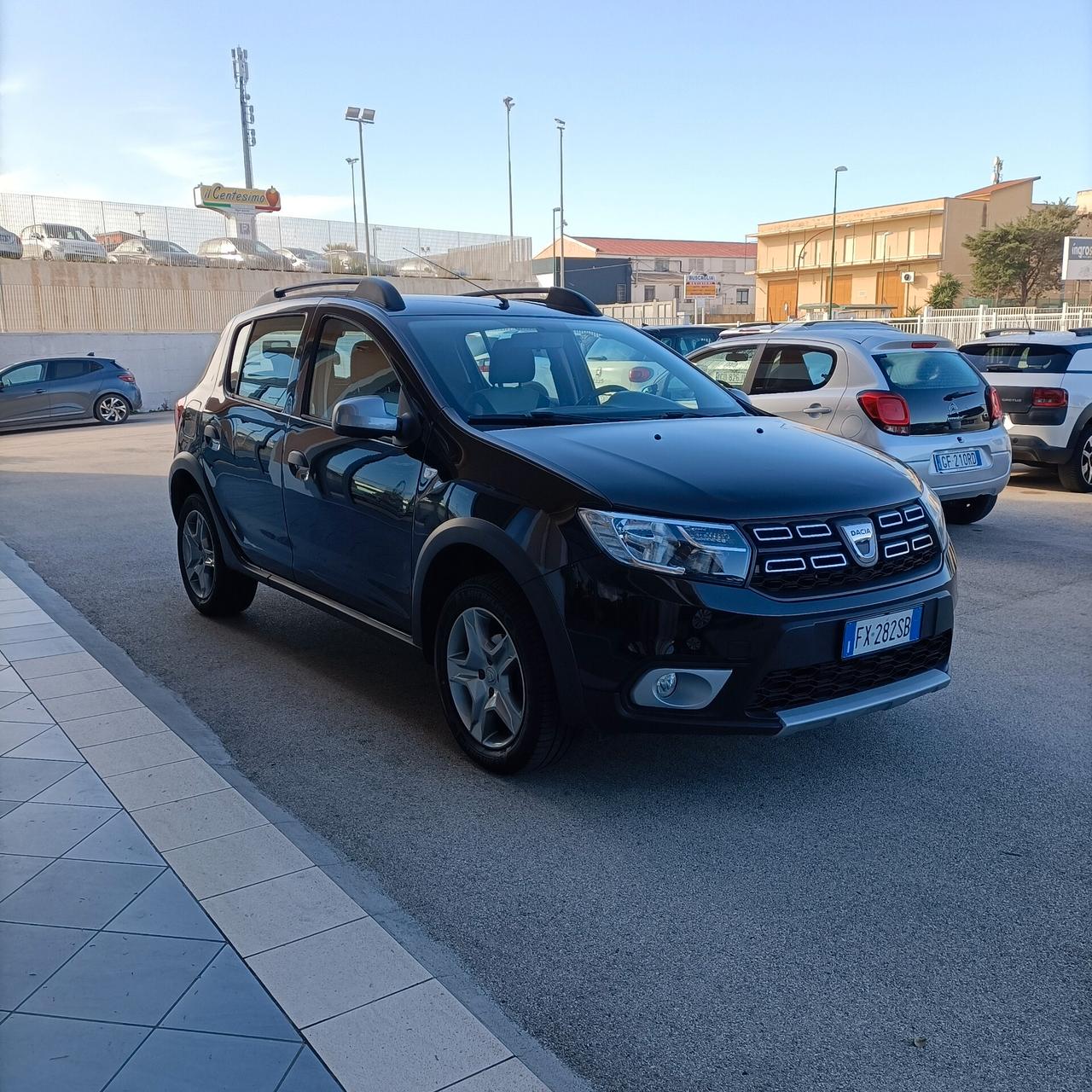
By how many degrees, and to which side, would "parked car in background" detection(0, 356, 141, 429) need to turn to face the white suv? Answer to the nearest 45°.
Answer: approximately 135° to its left

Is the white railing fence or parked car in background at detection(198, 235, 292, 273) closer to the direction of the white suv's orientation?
the white railing fence

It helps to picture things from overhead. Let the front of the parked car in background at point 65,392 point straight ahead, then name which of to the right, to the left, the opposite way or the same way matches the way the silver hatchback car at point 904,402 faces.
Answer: to the right

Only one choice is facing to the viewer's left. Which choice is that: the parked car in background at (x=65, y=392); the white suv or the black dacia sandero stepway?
the parked car in background

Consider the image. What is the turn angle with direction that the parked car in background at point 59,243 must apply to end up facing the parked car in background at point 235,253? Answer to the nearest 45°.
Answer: approximately 45° to its left

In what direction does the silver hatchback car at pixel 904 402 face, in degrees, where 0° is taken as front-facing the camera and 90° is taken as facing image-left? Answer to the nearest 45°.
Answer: approximately 135°

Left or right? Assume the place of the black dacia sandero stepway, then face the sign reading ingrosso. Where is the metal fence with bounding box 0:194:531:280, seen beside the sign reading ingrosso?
left

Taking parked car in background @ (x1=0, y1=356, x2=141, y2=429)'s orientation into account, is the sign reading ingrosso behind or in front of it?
behind

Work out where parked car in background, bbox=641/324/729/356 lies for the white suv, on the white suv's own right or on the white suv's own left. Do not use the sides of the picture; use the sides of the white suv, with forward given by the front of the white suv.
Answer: on the white suv's own left

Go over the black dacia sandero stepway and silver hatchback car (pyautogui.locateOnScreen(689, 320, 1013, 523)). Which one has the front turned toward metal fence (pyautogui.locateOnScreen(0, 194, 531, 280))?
the silver hatchback car
